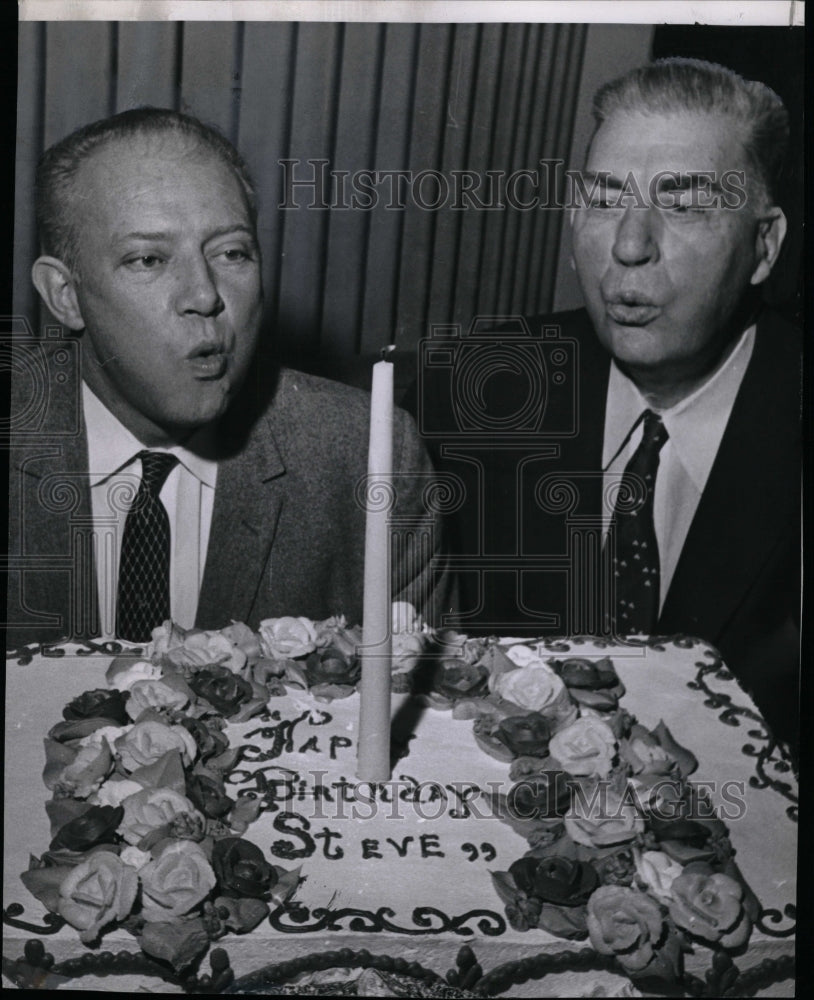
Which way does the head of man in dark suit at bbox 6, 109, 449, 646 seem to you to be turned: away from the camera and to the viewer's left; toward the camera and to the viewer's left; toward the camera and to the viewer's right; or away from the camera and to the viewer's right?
toward the camera and to the viewer's right

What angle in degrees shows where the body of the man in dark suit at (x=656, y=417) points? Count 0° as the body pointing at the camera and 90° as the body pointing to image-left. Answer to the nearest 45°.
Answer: approximately 45°

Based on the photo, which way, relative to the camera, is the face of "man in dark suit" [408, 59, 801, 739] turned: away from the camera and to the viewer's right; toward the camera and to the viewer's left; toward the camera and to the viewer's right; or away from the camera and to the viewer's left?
toward the camera and to the viewer's left
